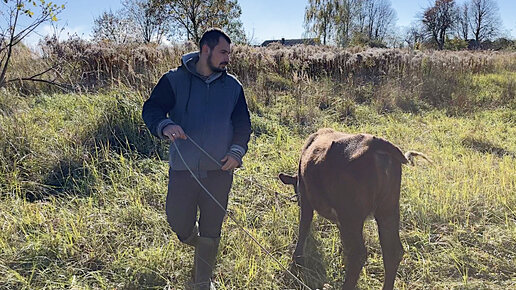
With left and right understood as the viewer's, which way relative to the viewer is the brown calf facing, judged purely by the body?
facing away from the viewer and to the left of the viewer

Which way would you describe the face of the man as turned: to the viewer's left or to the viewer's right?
to the viewer's right

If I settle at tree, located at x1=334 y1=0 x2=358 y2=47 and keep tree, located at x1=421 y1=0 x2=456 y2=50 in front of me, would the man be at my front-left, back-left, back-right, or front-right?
back-right
